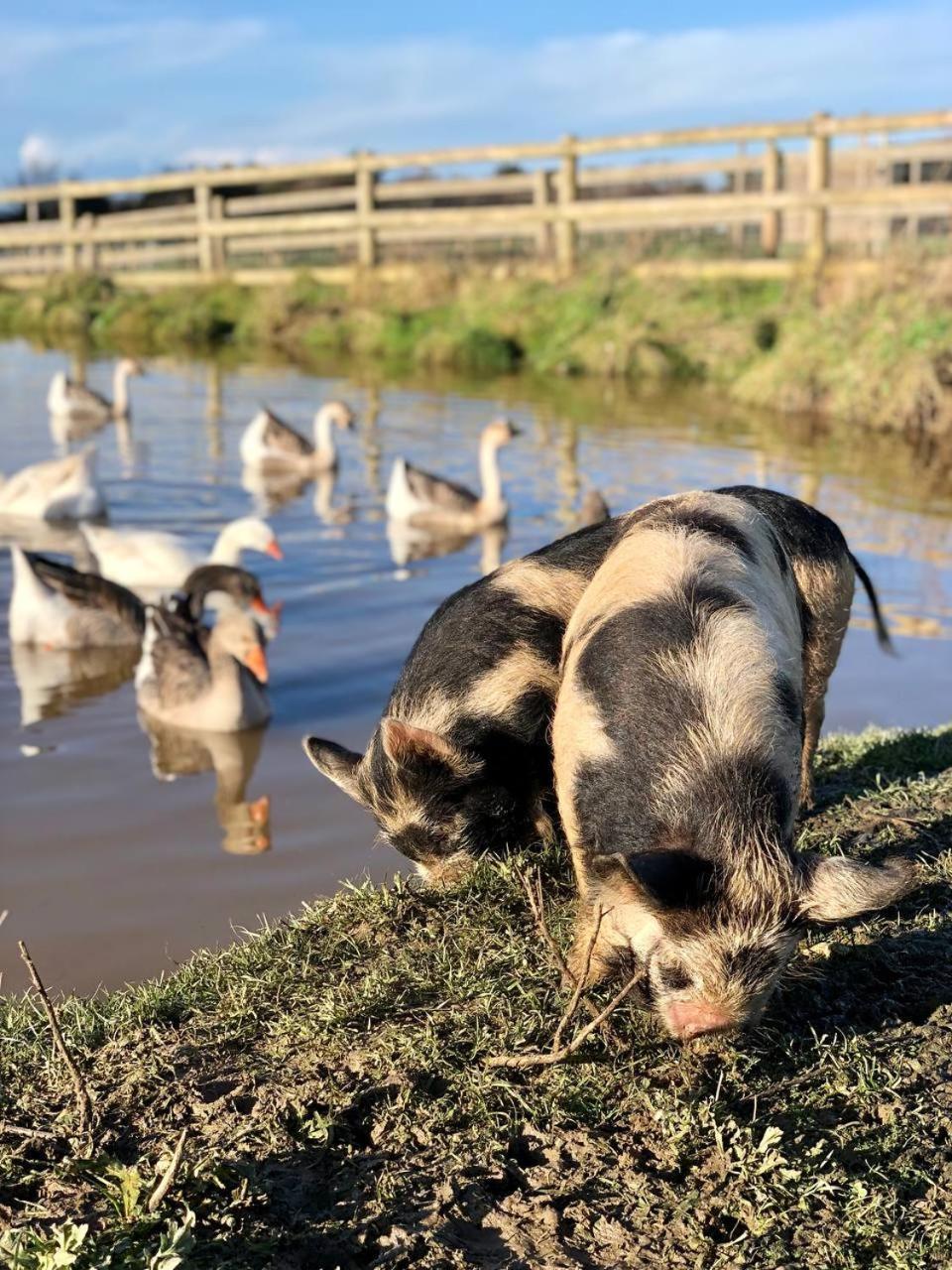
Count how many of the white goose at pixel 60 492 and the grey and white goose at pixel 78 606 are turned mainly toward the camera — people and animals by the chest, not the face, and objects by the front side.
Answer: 0

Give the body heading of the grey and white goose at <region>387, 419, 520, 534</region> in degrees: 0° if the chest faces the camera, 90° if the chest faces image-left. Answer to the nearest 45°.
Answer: approximately 270°

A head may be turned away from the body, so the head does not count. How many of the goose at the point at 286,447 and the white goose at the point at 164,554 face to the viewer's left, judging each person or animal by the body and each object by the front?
0

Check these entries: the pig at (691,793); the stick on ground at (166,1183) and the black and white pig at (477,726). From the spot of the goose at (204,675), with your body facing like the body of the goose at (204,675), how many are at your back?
0

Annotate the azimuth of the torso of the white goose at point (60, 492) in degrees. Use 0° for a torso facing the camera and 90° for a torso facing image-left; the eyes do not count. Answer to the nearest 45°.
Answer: approximately 90°

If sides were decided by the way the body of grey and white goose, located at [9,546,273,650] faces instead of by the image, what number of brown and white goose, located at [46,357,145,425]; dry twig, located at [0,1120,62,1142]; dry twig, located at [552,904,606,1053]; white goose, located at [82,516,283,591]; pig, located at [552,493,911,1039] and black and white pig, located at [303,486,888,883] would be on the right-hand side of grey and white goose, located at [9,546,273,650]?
4

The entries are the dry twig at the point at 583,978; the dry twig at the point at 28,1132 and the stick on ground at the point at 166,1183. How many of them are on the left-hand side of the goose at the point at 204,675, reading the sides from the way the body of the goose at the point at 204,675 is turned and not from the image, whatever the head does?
0

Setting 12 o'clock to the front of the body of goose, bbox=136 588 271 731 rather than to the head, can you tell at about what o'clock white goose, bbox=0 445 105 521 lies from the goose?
The white goose is roughly at 7 o'clock from the goose.

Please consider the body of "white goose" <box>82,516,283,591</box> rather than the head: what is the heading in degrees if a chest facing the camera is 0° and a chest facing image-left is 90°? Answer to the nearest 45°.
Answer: approximately 270°

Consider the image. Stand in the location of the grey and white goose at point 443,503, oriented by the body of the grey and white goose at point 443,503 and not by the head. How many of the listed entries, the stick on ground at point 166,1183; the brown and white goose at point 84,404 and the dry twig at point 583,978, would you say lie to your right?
2

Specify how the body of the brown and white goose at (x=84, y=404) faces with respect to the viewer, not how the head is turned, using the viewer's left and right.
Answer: facing to the right of the viewer

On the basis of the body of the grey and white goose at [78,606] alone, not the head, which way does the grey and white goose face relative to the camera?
to the viewer's right

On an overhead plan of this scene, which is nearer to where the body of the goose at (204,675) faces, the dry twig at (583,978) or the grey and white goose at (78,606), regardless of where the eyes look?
the dry twig

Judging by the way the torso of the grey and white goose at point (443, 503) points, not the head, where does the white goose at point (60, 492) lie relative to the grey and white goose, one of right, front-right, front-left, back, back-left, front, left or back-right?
back

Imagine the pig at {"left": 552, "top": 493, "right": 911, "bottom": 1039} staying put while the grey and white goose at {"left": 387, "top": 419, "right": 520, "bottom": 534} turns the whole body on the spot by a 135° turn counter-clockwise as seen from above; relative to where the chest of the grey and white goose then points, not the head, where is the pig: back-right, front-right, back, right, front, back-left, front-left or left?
back-left

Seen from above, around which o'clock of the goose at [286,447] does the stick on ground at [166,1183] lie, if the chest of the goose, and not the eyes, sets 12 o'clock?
The stick on ground is roughly at 3 o'clock from the goose.

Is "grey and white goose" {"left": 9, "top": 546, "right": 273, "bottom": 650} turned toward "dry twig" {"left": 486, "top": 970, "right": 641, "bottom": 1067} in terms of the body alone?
no
